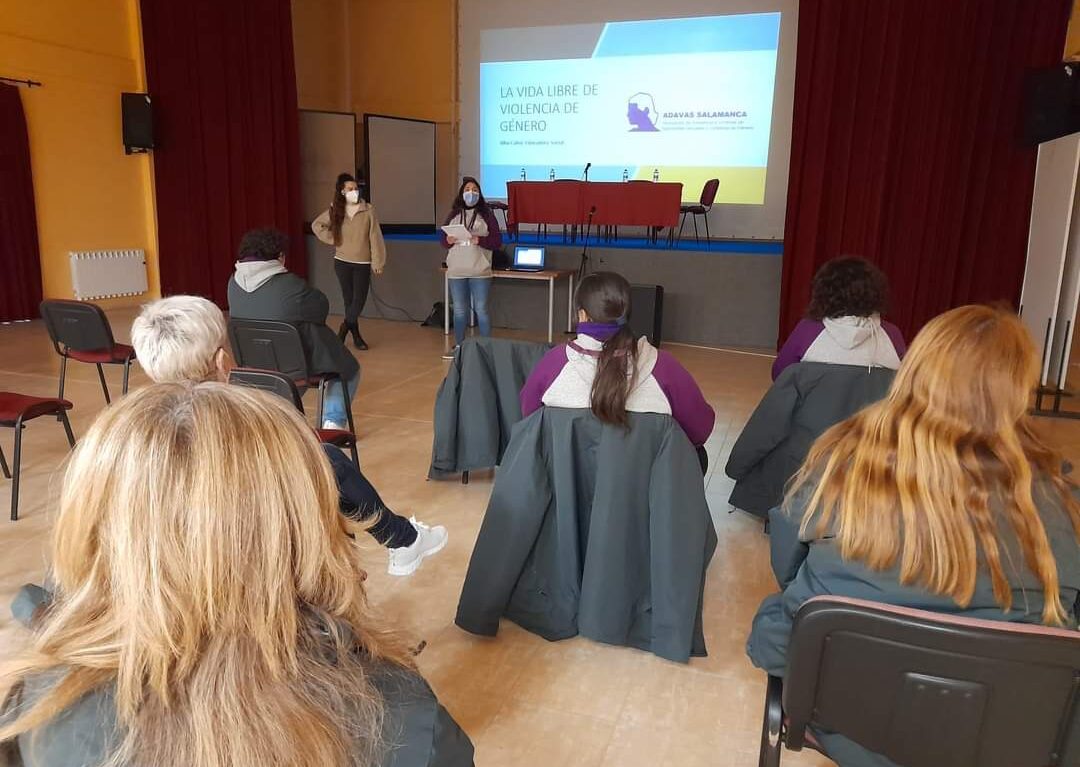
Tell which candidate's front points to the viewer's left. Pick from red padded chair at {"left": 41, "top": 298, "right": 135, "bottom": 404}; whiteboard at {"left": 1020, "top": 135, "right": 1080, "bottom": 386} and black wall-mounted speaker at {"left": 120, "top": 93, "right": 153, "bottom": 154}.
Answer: the whiteboard

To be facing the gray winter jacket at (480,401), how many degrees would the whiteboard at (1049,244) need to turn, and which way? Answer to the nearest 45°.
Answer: approximately 45° to its left

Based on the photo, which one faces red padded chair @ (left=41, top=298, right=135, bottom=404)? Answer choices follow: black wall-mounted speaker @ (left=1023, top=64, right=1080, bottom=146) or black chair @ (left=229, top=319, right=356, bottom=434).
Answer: the black wall-mounted speaker

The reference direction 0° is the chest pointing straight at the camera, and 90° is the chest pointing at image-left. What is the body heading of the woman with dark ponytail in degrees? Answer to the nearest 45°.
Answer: approximately 180°

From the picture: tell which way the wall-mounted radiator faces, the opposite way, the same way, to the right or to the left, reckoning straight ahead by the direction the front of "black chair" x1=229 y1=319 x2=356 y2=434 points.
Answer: to the right

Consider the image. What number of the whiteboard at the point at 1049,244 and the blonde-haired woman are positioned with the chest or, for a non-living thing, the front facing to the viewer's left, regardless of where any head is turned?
1

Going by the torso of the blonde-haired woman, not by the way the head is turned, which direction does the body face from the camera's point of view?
away from the camera

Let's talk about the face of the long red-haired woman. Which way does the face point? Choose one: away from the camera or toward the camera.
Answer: away from the camera

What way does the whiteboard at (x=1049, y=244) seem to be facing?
to the viewer's left

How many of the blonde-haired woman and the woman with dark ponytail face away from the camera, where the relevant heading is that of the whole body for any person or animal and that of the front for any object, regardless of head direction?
2

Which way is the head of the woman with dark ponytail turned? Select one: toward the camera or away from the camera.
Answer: away from the camera

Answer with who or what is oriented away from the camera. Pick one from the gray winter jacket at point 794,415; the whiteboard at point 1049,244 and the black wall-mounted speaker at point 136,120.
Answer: the gray winter jacket

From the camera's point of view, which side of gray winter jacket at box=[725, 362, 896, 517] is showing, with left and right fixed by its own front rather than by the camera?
back

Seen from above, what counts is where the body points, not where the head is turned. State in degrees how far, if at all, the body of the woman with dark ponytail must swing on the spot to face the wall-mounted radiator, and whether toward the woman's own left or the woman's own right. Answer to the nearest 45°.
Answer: approximately 45° to the woman's own left

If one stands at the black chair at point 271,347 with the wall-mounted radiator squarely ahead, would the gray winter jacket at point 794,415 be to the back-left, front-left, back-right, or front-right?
back-right

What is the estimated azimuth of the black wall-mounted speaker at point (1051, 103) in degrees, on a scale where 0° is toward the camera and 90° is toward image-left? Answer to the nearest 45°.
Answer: approximately 45°
